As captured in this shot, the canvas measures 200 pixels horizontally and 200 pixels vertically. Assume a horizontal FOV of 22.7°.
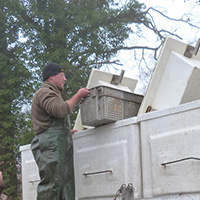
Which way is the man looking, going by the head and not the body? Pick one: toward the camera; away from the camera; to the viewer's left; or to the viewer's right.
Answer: to the viewer's right

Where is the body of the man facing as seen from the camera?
to the viewer's right
